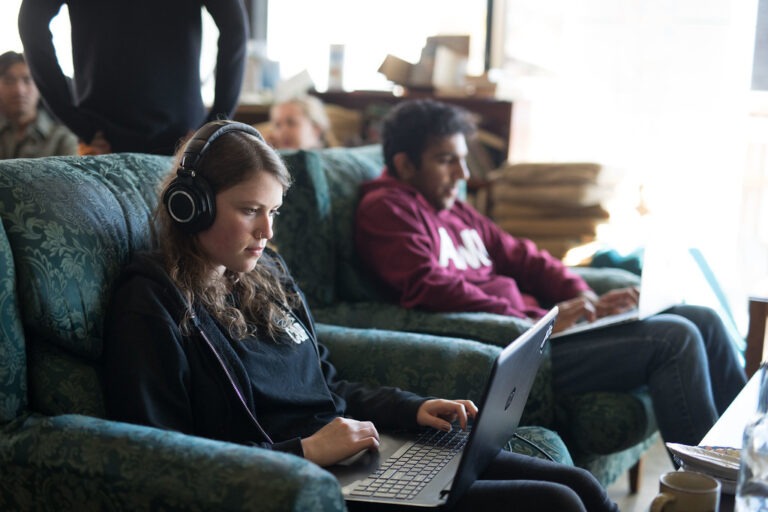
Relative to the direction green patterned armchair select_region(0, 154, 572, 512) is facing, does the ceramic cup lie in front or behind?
in front

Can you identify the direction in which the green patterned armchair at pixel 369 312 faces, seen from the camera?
facing the viewer and to the right of the viewer

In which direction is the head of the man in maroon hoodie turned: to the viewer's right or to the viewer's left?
to the viewer's right

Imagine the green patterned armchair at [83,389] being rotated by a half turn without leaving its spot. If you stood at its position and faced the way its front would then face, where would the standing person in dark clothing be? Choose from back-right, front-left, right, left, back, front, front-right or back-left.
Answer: front-right

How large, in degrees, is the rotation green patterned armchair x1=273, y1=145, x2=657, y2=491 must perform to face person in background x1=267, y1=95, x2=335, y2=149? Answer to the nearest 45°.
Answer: approximately 135° to its left

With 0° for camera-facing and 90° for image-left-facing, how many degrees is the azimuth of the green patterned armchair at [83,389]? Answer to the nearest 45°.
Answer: approximately 315°

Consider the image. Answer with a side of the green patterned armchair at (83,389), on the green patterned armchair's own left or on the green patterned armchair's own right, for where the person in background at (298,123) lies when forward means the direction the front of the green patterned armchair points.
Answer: on the green patterned armchair's own left

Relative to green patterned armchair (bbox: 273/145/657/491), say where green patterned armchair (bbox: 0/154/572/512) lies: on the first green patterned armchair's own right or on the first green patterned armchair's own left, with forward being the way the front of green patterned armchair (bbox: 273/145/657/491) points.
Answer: on the first green patterned armchair's own right

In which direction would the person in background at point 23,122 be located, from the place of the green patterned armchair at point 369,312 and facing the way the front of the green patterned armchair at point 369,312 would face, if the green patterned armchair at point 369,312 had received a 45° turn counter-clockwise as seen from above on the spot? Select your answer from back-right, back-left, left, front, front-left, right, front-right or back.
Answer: back-left
